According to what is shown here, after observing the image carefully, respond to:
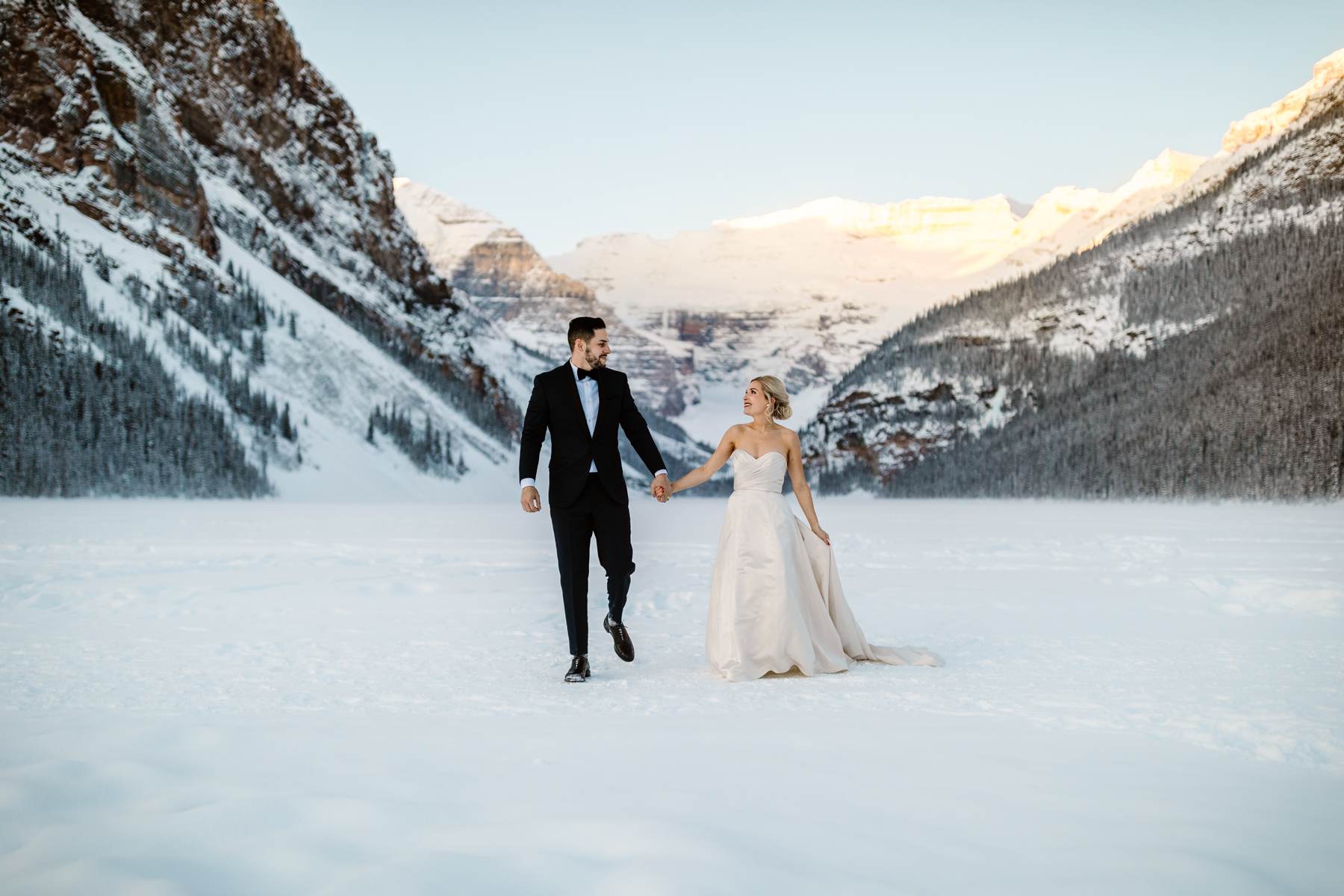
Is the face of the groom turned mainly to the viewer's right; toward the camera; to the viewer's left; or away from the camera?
to the viewer's right

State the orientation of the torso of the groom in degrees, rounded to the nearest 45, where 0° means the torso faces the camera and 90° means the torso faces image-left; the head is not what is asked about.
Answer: approximately 0°

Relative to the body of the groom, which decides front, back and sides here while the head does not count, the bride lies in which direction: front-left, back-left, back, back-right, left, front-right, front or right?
left
